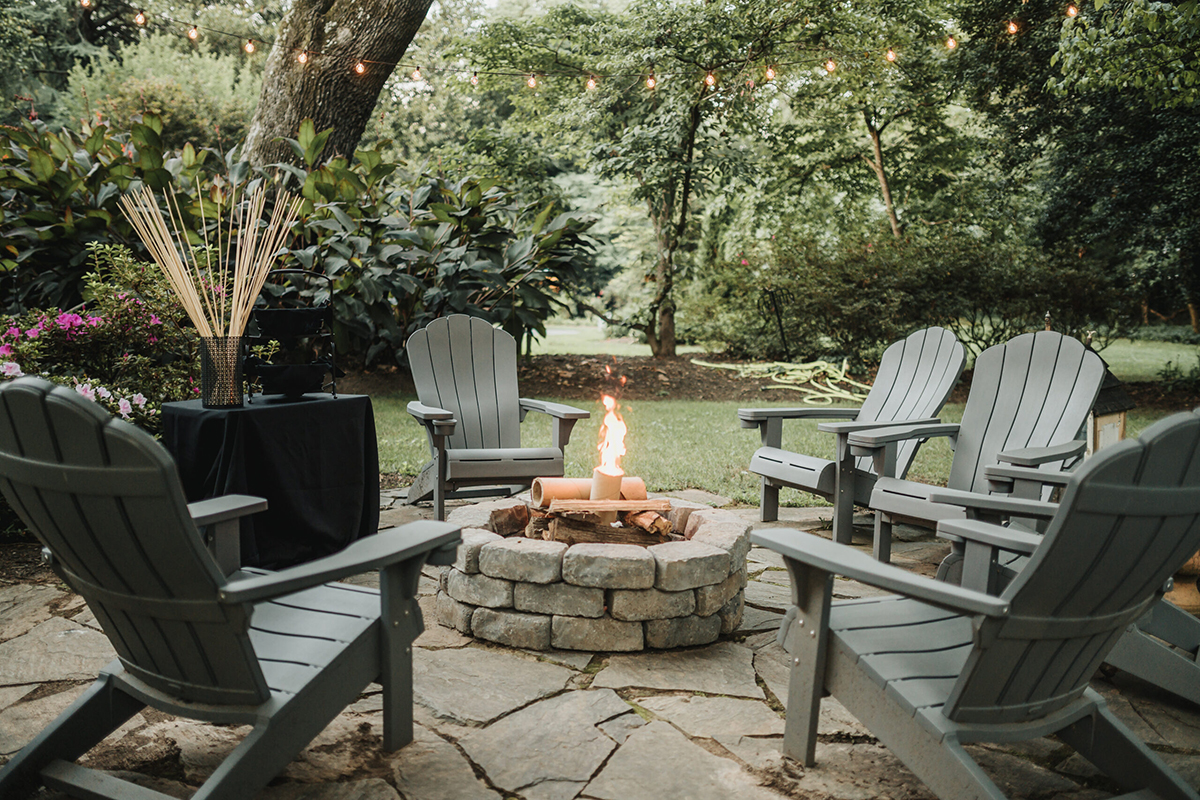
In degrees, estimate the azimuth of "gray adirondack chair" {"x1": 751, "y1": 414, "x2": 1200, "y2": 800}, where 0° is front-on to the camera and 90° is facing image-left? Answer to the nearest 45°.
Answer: approximately 135°

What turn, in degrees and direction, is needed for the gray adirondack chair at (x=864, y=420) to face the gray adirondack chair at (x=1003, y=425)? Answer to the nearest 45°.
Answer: approximately 90° to its left

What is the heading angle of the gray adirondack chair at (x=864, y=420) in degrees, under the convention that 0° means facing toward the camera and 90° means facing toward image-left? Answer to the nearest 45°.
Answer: approximately 45°

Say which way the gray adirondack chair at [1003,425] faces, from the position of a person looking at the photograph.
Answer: facing the viewer and to the left of the viewer

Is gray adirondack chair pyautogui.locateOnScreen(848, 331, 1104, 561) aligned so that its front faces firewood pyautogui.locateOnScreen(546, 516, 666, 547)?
yes

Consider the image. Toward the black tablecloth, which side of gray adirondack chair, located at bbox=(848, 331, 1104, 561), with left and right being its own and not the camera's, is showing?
front

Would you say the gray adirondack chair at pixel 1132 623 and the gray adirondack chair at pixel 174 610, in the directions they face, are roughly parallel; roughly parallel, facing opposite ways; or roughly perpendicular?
roughly perpendicular

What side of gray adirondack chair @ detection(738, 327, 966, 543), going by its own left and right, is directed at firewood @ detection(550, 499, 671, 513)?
front

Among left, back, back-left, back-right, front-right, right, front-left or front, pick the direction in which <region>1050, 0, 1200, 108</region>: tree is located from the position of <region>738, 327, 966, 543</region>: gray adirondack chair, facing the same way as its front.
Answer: back

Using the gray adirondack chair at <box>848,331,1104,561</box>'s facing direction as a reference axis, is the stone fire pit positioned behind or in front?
in front

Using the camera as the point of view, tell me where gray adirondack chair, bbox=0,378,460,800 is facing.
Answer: facing away from the viewer and to the right of the viewer

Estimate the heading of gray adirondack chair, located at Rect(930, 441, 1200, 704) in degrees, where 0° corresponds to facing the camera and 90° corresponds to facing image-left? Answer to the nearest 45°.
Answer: approximately 90°

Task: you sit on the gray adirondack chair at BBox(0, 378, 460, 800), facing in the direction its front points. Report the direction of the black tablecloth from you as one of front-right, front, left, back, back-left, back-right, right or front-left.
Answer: front-left

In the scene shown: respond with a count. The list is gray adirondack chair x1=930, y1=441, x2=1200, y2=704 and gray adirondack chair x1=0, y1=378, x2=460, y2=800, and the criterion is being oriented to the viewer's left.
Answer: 1
